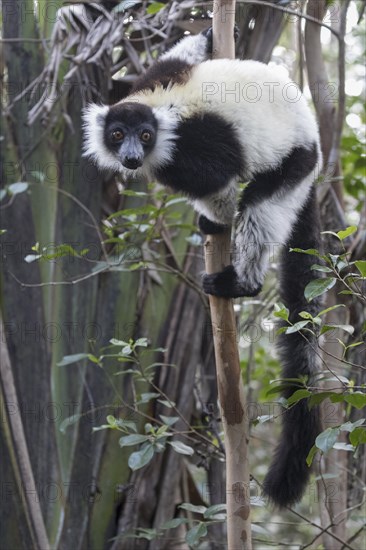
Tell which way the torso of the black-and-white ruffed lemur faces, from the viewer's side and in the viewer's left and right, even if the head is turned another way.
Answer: facing to the left of the viewer
